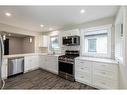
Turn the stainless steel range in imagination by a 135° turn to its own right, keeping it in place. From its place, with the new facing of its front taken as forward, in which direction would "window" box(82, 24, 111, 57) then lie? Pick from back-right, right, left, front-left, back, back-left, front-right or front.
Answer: right

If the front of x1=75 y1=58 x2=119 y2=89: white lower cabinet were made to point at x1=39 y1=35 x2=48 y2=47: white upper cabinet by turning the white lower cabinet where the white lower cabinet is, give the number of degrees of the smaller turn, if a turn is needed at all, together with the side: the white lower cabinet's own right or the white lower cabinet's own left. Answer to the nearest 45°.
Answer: approximately 90° to the white lower cabinet's own right

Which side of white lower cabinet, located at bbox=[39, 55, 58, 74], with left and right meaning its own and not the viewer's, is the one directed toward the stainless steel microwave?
left

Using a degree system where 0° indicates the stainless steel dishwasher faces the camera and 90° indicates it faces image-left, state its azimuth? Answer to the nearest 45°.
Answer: approximately 315°
